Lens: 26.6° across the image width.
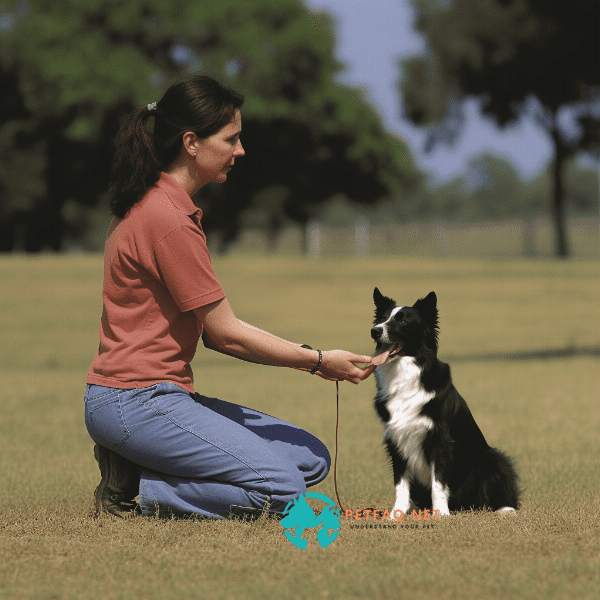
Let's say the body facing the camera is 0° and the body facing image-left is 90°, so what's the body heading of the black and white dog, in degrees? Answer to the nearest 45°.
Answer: approximately 45°

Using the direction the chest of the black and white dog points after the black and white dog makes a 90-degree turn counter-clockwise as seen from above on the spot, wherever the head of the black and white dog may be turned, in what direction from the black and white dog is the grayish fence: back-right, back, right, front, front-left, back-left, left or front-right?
back-left

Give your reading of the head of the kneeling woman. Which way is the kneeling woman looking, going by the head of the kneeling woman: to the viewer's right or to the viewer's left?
to the viewer's right

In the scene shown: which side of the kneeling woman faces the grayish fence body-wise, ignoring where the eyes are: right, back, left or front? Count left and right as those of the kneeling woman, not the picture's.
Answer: left

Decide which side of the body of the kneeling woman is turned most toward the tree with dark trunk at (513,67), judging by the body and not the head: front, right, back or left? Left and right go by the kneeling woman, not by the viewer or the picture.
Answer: left

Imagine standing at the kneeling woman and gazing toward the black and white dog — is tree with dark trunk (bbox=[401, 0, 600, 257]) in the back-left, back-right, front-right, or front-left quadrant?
front-left

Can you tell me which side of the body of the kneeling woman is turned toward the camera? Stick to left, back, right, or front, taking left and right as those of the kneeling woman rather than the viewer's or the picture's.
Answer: right

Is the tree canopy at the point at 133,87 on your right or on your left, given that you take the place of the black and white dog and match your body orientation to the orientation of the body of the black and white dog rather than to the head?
on your right

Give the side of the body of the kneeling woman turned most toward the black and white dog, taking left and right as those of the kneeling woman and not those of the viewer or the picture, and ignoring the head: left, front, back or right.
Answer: front

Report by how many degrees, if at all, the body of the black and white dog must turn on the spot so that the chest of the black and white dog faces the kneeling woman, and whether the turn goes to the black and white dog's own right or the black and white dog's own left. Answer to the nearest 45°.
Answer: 0° — it already faces them

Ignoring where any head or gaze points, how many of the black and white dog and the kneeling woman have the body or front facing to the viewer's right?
1

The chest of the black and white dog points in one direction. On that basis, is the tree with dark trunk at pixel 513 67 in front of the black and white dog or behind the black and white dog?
behind
